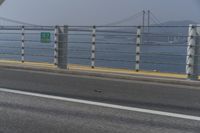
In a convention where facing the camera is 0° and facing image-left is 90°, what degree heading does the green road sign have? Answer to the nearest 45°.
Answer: approximately 0°

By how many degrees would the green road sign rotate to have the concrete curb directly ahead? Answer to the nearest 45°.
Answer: approximately 45° to its left
